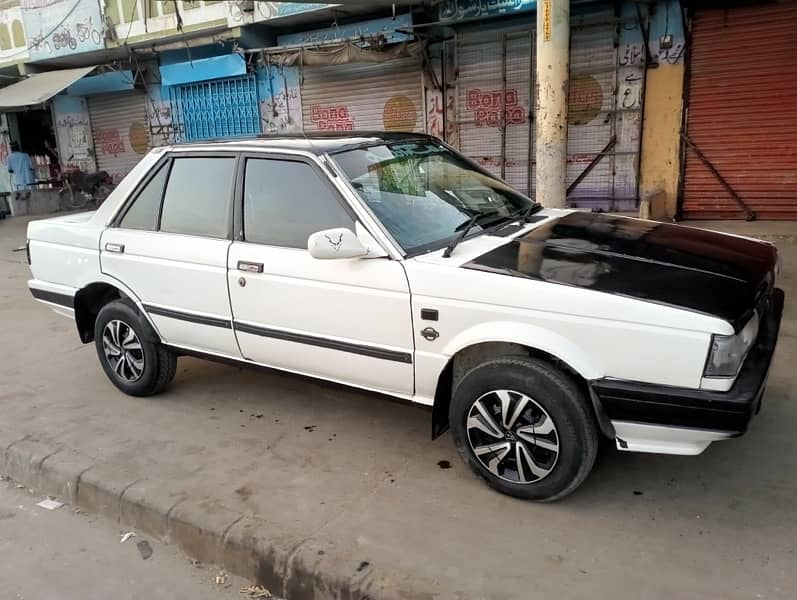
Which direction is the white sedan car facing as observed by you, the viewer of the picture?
facing the viewer and to the right of the viewer

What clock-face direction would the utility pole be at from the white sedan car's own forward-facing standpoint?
The utility pole is roughly at 8 o'clock from the white sedan car.

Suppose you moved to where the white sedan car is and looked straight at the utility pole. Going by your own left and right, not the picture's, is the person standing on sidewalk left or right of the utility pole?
left

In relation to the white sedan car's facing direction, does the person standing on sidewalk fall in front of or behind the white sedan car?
behind
